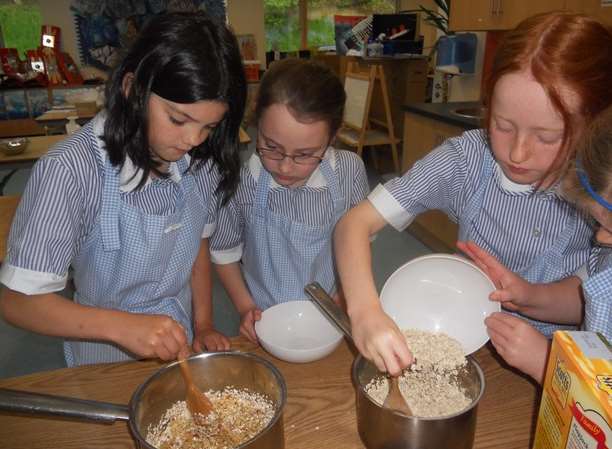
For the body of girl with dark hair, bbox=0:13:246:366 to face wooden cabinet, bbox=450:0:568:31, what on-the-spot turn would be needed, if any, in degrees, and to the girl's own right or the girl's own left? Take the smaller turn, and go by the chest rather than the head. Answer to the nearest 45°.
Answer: approximately 90° to the girl's own left

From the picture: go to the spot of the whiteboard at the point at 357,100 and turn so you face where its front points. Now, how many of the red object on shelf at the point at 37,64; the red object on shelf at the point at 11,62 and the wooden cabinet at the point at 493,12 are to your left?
1

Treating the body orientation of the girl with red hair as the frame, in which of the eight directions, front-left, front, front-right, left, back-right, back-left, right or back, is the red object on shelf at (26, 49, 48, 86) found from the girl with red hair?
right

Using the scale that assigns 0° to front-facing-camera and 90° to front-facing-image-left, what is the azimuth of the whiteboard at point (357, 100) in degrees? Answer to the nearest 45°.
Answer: approximately 45°

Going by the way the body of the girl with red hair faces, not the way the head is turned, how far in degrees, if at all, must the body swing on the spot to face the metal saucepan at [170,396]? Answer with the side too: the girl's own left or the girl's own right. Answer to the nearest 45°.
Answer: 0° — they already face it

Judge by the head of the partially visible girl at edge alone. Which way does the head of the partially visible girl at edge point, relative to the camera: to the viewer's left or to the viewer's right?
to the viewer's left

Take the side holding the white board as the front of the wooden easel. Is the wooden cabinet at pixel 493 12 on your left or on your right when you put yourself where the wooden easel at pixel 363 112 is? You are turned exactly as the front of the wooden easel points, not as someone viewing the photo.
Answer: on your left

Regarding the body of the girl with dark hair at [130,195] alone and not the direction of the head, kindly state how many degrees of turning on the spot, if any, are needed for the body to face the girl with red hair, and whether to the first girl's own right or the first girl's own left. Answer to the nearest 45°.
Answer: approximately 45° to the first girl's own left

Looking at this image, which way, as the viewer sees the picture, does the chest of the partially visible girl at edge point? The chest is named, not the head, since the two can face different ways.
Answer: to the viewer's left

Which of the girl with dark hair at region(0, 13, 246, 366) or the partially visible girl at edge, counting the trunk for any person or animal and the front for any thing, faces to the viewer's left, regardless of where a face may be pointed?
the partially visible girl at edge

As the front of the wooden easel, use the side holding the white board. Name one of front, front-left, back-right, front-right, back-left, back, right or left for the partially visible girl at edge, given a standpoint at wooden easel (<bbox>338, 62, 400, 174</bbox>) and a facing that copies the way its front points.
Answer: front-left

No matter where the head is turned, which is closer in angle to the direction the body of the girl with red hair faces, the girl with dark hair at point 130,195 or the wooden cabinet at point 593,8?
the girl with dark hair

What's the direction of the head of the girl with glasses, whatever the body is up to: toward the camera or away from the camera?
toward the camera

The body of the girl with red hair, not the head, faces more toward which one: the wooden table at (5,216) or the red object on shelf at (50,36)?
the wooden table

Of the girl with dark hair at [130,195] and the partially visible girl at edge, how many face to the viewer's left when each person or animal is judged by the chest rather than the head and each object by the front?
1
